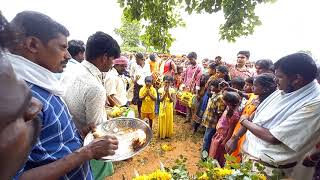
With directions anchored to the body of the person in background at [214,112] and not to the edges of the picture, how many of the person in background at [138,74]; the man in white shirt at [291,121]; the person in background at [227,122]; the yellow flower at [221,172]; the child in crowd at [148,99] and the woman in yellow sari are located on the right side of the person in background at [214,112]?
3

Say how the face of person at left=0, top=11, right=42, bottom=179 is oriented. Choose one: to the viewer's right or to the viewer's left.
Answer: to the viewer's right

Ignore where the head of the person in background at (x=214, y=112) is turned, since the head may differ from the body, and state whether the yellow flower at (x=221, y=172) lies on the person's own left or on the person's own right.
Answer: on the person's own left

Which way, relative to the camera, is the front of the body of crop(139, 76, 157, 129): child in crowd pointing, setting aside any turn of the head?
toward the camera

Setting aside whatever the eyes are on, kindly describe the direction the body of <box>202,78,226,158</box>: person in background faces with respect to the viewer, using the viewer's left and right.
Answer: facing the viewer and to the left of the viewer

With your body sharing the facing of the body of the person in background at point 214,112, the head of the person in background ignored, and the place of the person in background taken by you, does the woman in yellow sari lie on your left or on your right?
on your right

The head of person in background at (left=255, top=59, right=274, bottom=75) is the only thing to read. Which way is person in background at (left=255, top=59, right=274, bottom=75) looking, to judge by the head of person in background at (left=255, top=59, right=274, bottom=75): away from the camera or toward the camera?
toward the camera

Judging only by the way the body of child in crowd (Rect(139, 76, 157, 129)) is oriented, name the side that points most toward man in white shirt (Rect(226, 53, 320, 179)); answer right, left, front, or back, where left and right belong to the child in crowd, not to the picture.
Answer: front

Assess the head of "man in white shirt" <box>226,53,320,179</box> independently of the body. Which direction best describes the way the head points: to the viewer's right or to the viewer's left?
to the viewer's left

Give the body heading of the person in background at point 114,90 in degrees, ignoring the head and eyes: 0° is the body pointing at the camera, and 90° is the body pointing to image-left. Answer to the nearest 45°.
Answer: approximately 315°

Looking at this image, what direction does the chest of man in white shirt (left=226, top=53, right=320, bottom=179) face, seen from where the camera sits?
to the viewer's left

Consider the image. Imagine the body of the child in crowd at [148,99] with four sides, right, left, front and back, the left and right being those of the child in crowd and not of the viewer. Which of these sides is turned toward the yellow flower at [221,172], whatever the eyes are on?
front

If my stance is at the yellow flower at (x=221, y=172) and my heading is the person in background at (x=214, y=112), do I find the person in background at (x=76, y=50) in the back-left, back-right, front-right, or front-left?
front-left

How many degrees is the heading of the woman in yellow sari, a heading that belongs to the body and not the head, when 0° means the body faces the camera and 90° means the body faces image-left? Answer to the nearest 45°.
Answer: approximately 0°

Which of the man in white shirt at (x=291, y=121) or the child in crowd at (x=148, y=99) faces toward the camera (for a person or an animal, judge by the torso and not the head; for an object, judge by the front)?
the child in crowd
